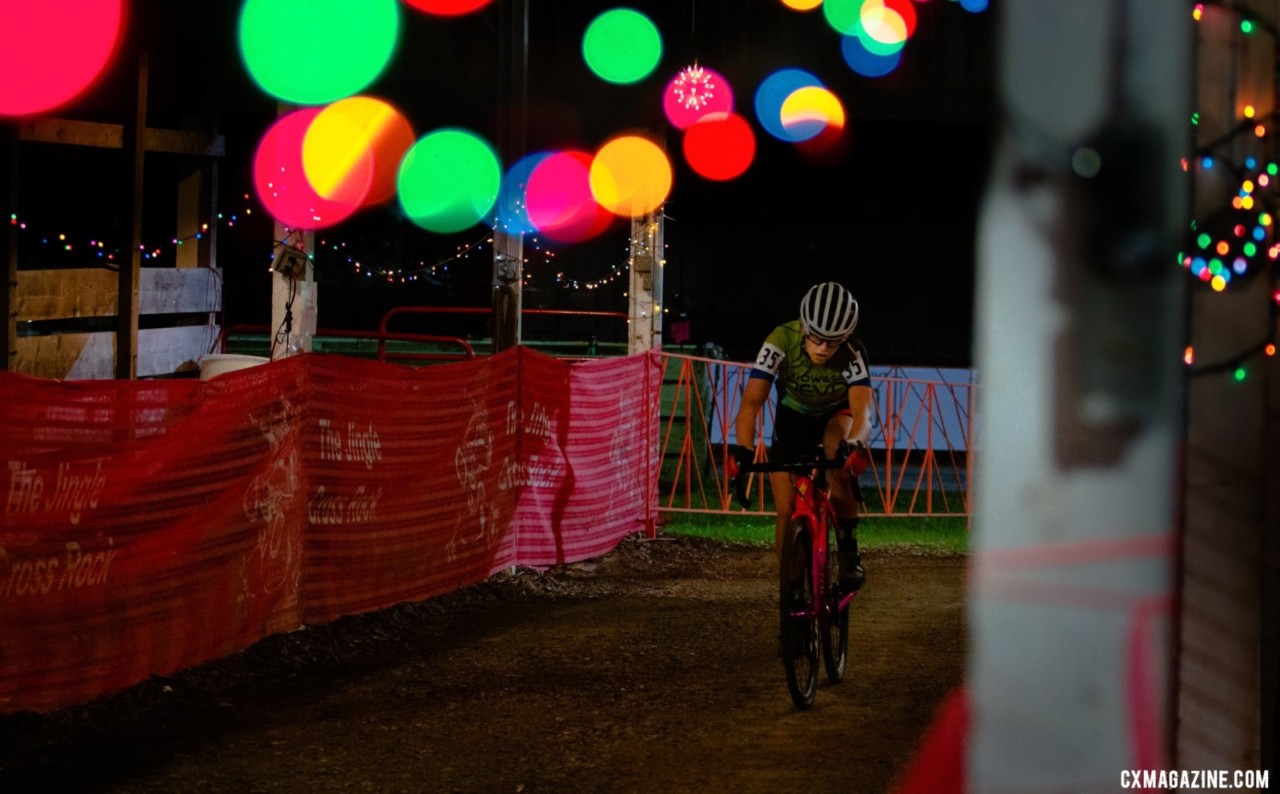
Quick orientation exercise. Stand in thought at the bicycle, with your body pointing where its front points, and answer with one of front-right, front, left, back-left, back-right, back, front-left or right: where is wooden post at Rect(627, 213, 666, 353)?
back

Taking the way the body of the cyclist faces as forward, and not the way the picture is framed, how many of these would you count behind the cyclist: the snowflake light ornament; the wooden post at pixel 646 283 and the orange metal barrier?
3

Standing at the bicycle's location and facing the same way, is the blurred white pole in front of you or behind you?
in front

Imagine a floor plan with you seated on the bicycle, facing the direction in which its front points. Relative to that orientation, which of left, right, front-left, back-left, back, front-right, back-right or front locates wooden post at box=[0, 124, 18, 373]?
back-right

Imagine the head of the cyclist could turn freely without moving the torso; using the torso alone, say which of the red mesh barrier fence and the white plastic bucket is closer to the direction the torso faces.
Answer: the red mesh barrier fence

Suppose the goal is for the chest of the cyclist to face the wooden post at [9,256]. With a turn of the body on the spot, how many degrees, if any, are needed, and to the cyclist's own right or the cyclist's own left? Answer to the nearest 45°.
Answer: approximately 135° to the cyclist's own right

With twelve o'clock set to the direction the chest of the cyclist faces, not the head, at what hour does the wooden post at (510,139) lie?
The wooden post is roughly at 5 o'clock from the cyclist.

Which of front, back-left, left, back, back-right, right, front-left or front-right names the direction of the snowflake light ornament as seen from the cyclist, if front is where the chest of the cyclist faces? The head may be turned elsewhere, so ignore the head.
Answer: back

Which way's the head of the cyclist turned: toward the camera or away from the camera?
toward the camera

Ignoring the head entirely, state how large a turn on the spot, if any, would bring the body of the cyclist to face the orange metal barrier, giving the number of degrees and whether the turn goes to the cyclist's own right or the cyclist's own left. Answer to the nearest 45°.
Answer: approximately 180°

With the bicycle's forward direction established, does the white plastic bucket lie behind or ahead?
behind

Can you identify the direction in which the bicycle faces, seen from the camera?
facing the viewer

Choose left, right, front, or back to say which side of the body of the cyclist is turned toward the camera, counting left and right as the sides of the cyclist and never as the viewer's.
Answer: front
